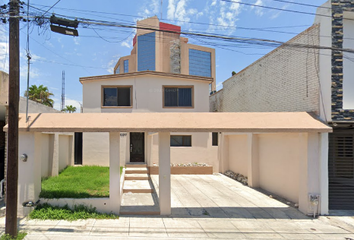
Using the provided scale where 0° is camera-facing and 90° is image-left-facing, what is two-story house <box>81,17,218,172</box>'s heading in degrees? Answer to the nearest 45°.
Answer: approximately 0°

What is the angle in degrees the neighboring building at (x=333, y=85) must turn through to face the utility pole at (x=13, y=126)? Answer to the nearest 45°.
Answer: approximately 45° to its right

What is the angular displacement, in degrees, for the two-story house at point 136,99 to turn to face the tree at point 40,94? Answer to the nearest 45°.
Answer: approximately 135° to its right

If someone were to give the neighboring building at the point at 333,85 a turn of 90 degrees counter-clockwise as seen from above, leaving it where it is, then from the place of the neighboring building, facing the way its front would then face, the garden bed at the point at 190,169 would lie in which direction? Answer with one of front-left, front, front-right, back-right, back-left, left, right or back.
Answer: back-left

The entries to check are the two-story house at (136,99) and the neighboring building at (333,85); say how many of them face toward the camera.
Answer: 2
